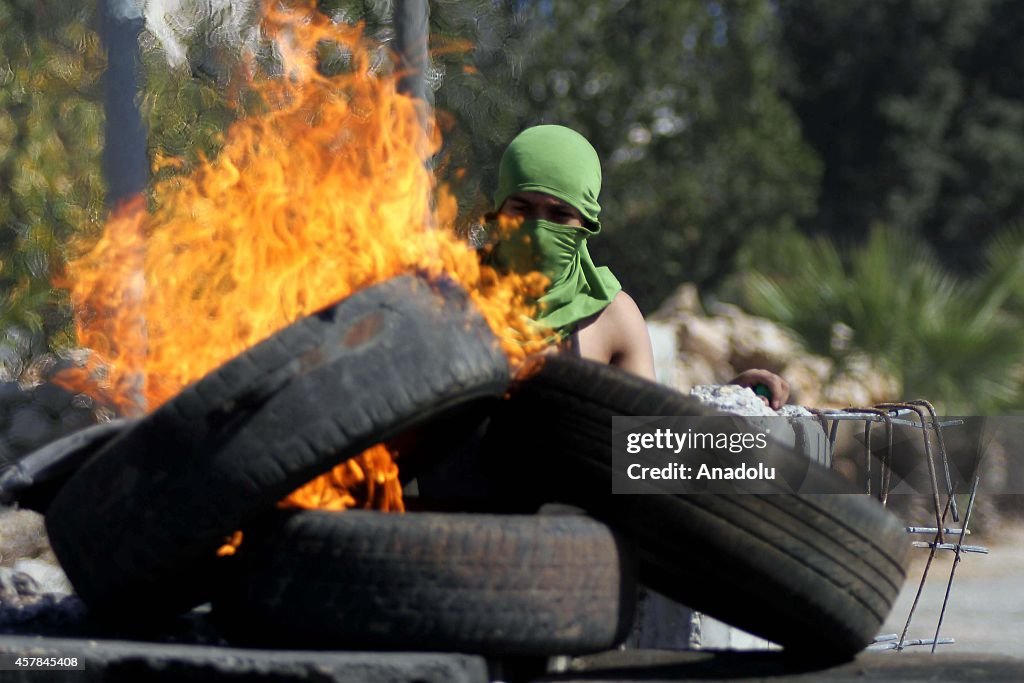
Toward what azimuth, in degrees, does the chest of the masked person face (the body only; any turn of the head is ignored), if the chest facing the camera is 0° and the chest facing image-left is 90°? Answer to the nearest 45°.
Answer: approximately 45°

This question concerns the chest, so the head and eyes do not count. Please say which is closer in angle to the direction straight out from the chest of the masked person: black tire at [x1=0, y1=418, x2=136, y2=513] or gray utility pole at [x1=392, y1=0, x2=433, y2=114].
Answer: the black tire
